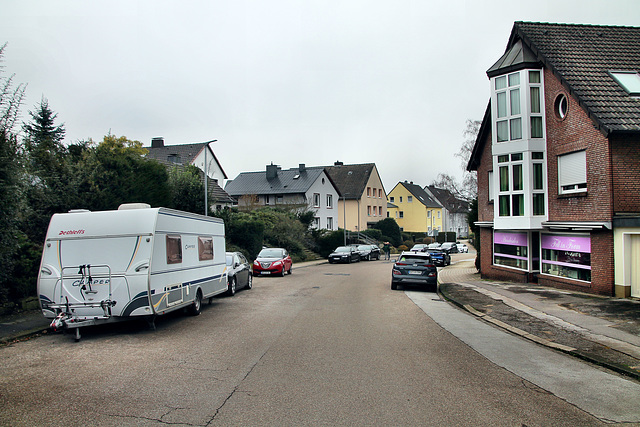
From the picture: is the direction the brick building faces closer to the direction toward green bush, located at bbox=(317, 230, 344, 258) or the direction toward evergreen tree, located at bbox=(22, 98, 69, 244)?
the evergreen tree

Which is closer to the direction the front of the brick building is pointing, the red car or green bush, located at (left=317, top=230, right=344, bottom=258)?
the red car

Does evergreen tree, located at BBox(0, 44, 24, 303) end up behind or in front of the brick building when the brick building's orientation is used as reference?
in front

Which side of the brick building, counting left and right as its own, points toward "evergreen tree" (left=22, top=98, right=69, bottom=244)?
front

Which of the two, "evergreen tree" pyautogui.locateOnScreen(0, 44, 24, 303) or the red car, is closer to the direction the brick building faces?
the evergreen tree

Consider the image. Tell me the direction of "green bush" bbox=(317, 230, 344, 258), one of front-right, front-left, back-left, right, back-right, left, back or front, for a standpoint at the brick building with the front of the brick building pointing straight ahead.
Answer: right

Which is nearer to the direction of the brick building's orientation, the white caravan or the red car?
the white caravan

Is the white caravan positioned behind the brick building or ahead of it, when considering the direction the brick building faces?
ahead

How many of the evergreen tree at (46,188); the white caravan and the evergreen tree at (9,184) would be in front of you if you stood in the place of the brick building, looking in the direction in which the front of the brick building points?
3

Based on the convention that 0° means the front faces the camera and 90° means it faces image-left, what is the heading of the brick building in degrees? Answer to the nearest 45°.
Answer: approximately 45°

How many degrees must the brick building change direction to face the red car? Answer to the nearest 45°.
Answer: approximately 45° to its right

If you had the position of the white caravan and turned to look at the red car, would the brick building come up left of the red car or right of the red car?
right

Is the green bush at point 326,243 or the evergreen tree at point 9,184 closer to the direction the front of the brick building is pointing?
the evergreen tree
